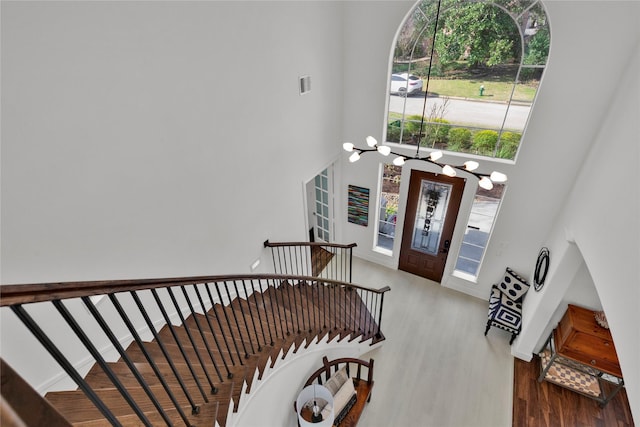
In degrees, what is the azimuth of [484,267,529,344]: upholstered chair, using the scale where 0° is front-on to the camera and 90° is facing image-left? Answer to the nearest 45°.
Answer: approximately 45°

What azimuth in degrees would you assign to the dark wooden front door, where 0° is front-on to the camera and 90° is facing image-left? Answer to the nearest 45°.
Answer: approximately 0°

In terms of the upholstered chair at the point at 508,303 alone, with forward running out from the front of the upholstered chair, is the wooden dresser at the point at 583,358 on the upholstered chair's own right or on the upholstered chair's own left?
on the upholstered chair's own left
